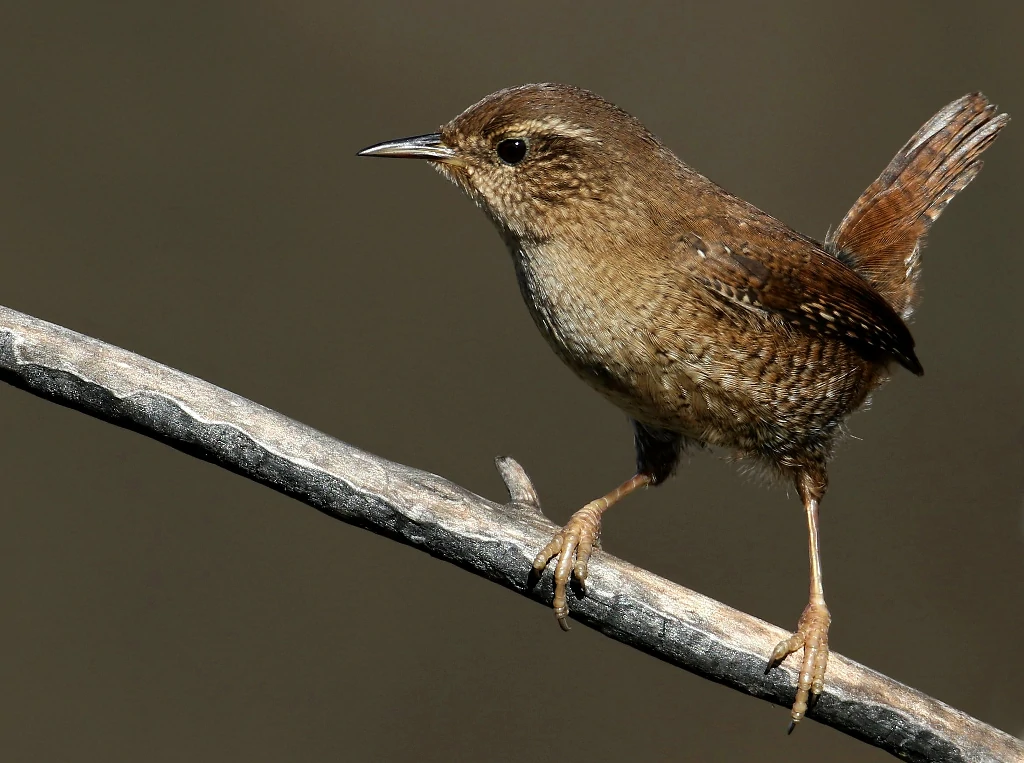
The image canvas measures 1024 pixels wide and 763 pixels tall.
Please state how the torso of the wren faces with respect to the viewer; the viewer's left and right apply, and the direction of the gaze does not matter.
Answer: facing to the left of the viewer
